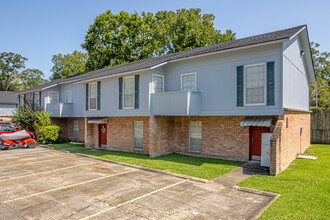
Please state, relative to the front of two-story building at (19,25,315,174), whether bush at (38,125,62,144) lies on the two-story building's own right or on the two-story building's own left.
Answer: on the two-story building's own right

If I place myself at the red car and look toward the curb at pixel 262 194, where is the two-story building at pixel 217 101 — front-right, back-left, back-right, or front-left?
front-left

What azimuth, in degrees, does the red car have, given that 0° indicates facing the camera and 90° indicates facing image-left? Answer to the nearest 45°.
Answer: approximately 270°

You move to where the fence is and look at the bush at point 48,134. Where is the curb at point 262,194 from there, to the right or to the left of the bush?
left

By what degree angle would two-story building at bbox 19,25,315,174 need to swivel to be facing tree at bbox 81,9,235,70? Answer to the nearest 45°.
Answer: approximately 135° to its right

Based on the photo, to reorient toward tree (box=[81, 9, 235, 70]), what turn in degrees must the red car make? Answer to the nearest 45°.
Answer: approximately 45° to its left

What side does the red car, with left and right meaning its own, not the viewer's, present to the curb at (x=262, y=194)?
right

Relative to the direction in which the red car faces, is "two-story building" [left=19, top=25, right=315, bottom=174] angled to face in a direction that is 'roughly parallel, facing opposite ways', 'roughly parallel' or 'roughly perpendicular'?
roughly parallel, facing opposite ways

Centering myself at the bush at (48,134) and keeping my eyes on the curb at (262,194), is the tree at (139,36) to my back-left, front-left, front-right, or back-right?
back-left

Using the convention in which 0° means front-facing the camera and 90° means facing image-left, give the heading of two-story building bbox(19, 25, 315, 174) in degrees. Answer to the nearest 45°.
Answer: approximately 45°
